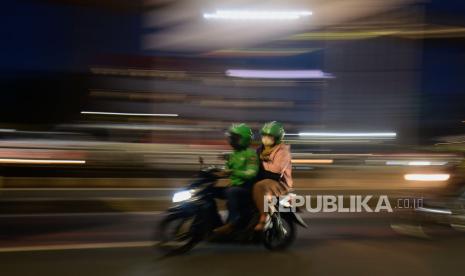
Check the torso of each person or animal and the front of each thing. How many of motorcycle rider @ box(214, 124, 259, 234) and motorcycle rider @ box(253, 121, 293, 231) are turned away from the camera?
0

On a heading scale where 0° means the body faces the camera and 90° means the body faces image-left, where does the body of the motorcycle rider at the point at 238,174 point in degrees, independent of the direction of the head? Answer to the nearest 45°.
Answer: approximately 45°

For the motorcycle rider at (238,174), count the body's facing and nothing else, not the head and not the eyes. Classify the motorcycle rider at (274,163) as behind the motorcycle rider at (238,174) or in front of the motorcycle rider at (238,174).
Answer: behind

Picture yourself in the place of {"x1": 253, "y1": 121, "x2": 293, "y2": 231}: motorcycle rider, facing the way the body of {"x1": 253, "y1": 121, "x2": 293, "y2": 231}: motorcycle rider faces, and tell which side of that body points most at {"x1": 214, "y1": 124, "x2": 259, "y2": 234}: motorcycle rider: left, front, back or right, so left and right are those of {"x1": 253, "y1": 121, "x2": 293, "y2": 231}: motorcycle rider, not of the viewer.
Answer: front

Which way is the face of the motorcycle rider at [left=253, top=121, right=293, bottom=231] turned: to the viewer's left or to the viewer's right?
to the viewer's left

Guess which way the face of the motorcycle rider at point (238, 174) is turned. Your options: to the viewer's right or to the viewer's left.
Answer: to the viewer's left
